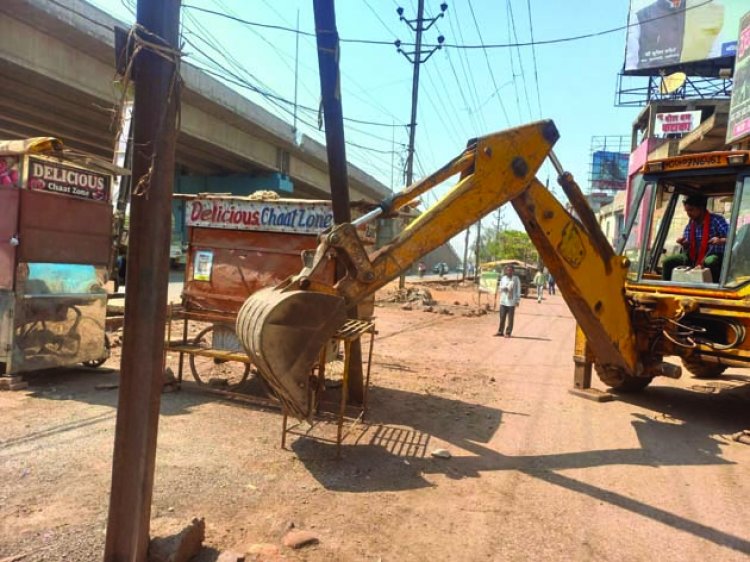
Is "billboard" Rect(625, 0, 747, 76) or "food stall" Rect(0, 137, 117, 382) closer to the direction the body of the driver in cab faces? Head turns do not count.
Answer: the food stall

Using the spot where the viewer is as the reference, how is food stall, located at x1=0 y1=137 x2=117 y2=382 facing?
facing the viewer and to the right of the viewer

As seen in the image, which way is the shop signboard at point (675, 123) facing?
toward the camera

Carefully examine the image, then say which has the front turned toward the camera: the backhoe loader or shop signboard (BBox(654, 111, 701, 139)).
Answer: the shop signboard

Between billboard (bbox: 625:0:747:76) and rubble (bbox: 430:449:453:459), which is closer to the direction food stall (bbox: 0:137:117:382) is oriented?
the rubble

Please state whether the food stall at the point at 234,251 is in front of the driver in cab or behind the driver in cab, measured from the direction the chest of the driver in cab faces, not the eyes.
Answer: in front

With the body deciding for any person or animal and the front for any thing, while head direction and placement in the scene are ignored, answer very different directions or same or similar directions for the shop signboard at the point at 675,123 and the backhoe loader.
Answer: very different directions

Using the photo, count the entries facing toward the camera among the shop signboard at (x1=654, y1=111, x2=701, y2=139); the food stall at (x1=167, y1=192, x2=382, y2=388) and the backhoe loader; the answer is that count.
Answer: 2

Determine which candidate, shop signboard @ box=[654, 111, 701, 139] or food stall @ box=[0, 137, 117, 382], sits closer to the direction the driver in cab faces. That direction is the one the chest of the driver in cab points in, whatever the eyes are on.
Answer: the food stall

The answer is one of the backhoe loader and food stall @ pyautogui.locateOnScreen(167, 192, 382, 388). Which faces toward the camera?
the food stall

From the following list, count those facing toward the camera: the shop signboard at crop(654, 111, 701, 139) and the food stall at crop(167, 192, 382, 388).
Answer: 2

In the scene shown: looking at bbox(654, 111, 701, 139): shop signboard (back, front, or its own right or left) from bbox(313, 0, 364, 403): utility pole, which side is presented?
front

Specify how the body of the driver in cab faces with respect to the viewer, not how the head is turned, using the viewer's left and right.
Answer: facing the viewer and to the left of the viewer

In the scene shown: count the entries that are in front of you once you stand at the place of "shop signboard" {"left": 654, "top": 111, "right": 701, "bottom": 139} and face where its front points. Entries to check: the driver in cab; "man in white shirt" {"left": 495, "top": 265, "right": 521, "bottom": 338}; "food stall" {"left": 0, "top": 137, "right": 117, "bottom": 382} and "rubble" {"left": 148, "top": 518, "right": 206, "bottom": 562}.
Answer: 4

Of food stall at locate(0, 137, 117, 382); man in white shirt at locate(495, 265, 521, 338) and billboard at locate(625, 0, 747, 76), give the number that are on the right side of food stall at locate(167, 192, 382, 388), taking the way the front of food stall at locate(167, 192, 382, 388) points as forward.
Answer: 1
